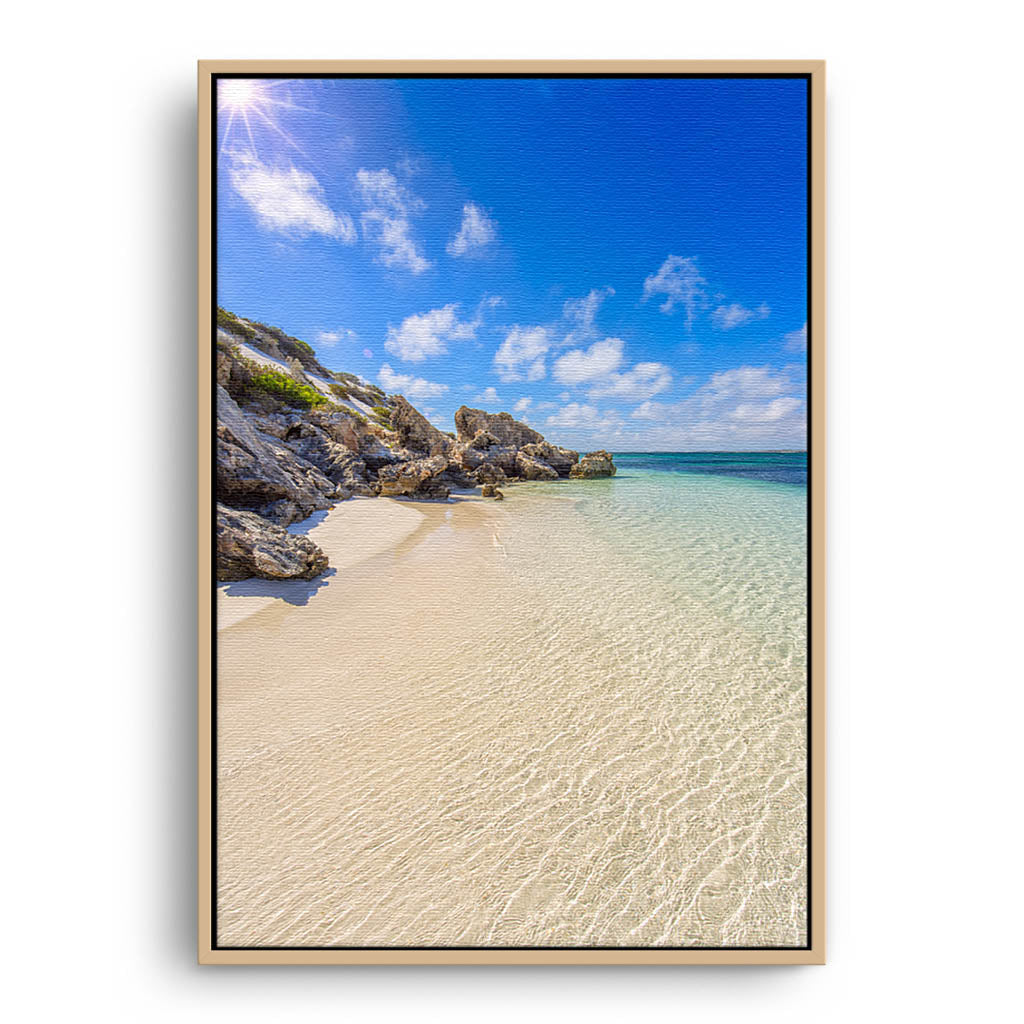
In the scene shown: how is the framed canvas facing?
toward the camera
